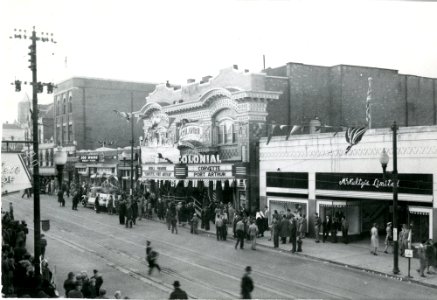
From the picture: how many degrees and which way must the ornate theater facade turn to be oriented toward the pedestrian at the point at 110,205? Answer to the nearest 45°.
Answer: approximately 45° to its right

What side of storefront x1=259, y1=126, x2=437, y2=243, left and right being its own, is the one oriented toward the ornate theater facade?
right
